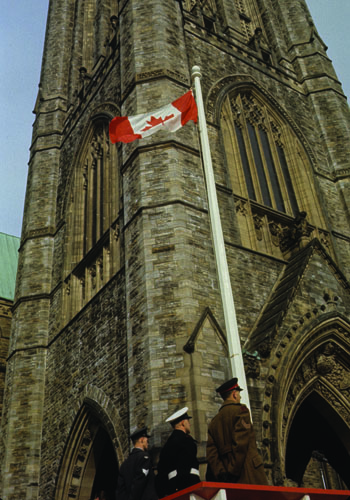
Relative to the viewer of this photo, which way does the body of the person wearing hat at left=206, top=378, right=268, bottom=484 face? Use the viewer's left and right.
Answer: facing away from the viewer and to the right of the viewer

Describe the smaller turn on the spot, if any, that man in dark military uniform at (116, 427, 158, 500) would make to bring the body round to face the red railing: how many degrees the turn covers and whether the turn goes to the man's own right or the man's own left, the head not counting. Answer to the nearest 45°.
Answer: approximately 90° to the man's own right

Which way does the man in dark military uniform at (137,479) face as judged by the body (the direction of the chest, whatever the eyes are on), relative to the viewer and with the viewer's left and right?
facing away from the viewer and to the right of the viewer

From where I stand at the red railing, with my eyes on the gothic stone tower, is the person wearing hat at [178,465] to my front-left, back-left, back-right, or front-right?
front-left

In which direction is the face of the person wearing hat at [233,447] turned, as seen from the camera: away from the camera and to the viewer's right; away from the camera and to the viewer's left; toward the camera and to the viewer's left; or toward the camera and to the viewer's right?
away from the camera and to the viewer's right

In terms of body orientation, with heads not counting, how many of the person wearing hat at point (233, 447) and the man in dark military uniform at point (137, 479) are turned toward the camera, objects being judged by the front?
0
